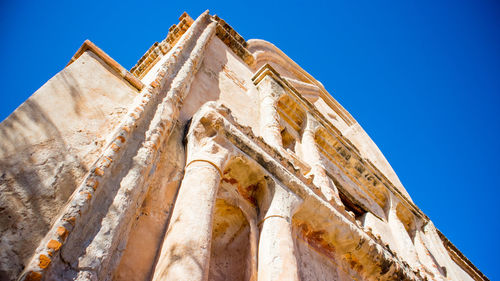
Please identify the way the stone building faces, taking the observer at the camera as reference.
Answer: facing the viewer and to the right of the viewer
